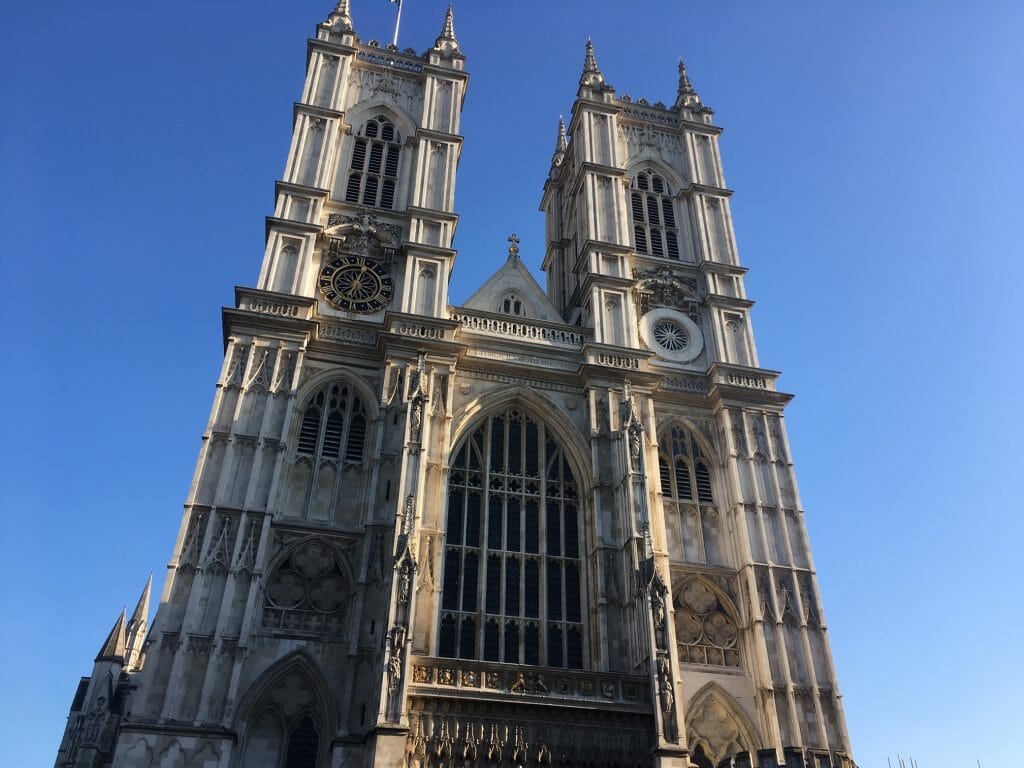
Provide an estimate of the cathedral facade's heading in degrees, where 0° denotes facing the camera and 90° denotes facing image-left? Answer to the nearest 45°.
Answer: approximately 0°
